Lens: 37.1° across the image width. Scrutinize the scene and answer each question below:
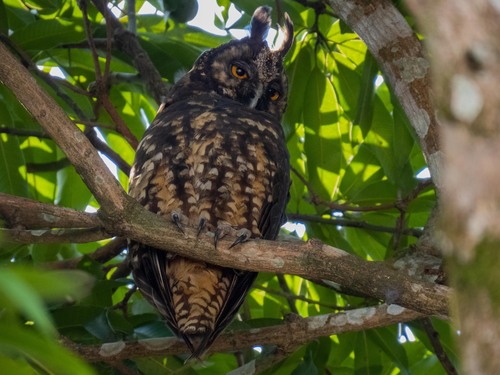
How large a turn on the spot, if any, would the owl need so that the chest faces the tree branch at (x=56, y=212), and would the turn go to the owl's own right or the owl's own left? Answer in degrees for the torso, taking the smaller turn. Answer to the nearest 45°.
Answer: approximately 45° to the owl's own right

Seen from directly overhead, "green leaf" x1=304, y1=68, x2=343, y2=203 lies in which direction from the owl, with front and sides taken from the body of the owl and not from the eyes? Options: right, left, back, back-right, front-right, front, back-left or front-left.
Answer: back-left

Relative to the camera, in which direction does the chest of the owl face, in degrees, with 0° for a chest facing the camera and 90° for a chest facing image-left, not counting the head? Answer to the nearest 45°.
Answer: approximately 0°

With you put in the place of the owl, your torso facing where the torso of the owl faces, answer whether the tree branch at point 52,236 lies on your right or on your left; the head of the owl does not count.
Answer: on your right
